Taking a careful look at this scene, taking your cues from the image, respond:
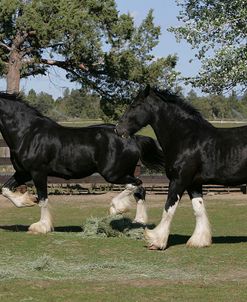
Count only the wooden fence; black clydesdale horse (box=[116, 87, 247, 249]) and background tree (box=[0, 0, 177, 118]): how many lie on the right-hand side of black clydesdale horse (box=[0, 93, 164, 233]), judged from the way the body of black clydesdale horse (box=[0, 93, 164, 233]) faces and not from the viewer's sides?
2

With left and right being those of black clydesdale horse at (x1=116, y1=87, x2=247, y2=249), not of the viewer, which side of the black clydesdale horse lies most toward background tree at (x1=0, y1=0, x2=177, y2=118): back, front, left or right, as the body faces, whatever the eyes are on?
right

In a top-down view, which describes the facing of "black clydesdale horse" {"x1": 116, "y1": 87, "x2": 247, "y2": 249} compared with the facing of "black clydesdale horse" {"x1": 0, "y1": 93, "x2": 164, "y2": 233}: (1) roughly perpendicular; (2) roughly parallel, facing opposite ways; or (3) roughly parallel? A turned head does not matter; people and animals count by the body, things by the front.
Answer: roughly parallel

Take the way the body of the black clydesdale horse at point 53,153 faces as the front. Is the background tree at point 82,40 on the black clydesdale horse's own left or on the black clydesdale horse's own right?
on the black clydesdale horse's own right

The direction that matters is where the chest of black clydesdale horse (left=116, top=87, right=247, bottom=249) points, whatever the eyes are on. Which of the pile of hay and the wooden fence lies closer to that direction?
the pile of hay

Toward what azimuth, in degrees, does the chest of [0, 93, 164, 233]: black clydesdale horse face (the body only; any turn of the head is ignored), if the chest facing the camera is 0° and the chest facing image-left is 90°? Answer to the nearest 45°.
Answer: approximately 90°

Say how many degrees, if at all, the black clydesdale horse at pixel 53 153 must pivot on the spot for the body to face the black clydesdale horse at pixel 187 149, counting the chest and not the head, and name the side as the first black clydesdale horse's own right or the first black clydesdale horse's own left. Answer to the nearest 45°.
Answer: approximately 135° to the first black clydesdale horse's own left

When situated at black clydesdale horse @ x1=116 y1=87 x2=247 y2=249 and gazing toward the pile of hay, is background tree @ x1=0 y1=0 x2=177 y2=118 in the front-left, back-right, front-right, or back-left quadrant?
front-right

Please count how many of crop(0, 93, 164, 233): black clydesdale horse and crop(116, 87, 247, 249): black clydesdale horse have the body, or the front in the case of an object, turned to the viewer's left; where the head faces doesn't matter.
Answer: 2

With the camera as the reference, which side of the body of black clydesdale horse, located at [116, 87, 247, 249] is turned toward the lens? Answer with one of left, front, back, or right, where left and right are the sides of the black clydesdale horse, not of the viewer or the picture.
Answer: left

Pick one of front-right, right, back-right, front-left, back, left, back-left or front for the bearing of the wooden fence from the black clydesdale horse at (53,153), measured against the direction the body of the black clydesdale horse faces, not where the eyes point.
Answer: right
